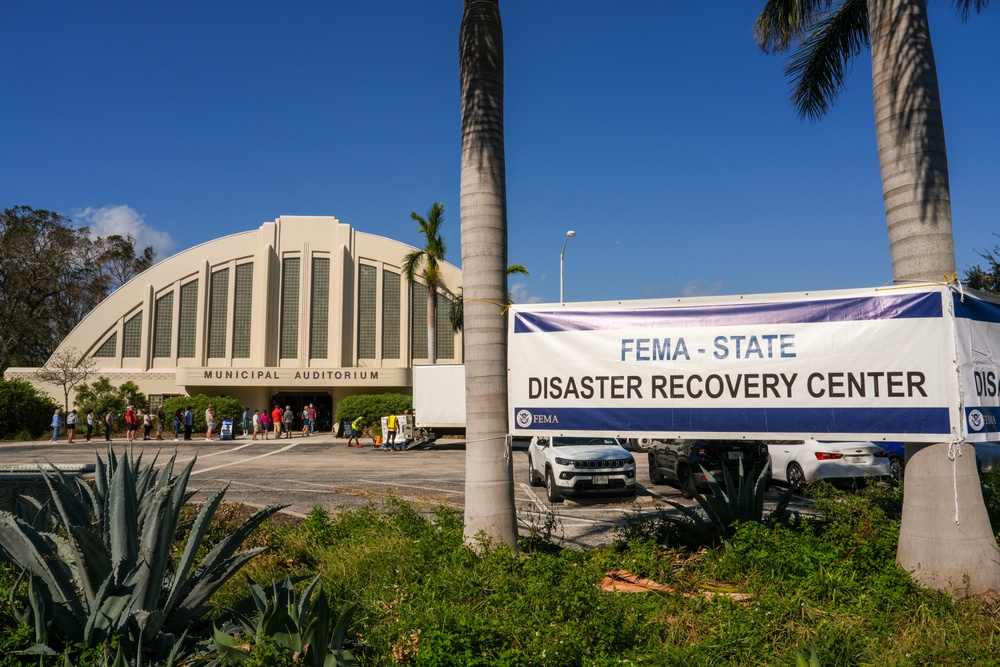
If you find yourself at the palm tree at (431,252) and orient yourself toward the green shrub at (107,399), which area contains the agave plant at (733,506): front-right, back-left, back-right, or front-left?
back-left

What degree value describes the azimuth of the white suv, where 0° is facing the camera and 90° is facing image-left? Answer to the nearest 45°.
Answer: approximately 315°

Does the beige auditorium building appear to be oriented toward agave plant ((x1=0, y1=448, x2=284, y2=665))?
yes

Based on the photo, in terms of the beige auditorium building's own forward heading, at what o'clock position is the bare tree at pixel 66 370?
The bare tree is roughly at 3 o'clock from the beige auditorium building.

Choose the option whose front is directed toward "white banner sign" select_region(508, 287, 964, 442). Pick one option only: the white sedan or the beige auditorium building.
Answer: the beige auditorium building

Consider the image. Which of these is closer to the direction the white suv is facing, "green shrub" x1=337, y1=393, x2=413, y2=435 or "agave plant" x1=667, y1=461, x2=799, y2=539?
the agave plant

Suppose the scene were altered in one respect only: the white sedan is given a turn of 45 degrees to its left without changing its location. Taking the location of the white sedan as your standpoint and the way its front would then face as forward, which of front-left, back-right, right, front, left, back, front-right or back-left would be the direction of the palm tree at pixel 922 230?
left

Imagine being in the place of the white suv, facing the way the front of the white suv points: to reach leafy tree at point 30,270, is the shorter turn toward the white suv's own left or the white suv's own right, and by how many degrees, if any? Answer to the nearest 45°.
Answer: approximately 180°

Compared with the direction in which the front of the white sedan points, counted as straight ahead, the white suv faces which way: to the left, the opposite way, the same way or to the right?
the opposite way

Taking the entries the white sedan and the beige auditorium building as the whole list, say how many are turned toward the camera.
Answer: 1

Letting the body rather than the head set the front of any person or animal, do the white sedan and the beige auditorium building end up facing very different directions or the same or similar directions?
very different directions

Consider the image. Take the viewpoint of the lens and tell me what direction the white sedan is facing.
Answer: facing away from the viewer and to the left of the viewer

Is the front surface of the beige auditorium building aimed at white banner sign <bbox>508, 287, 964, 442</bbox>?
yes
